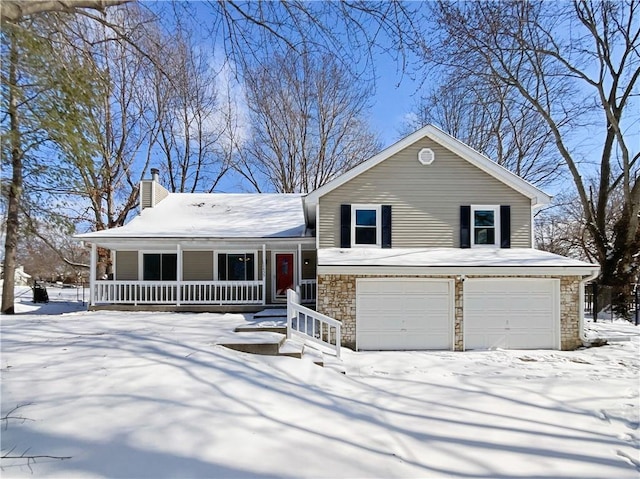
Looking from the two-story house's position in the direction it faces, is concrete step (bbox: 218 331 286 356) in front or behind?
in front

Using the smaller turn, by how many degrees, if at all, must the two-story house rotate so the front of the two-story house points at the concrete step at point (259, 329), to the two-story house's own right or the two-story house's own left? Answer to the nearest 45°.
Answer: approximately 45° to the two-story house's own right

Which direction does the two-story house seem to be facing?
toward the camera
